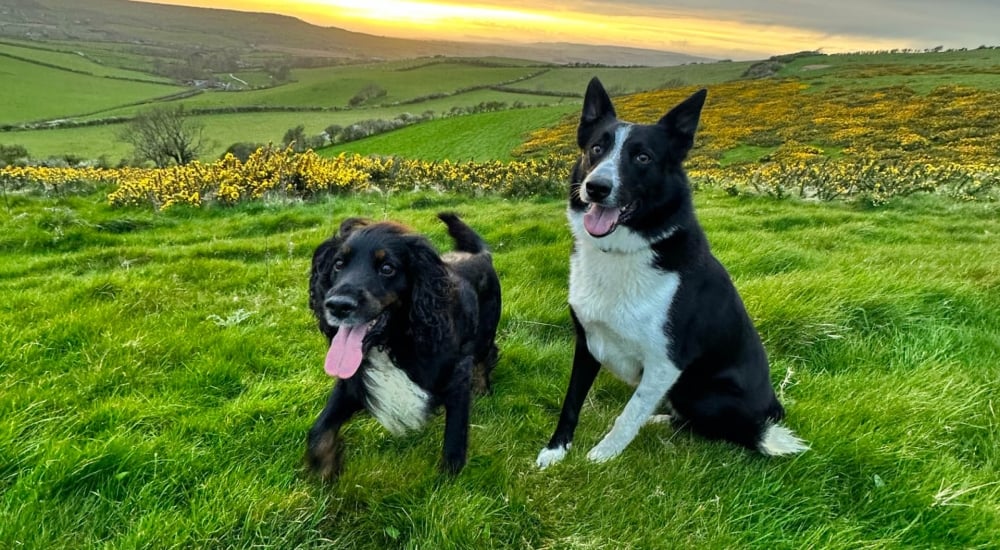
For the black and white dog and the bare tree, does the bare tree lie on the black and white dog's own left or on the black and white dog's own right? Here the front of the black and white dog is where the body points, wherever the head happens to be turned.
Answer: on the black and white dog's own right

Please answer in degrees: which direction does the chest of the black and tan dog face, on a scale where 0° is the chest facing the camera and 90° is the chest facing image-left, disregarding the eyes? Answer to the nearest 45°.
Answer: approximately 45°

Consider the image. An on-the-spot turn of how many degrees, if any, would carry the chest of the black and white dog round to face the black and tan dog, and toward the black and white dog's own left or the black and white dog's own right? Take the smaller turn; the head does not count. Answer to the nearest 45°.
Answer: approximately 45° to the black and white dog's own right

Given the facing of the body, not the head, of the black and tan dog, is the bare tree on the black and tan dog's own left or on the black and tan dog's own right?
on the black and tan dog's own right

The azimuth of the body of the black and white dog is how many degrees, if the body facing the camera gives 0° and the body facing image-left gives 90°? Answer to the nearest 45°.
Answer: approximately 45°

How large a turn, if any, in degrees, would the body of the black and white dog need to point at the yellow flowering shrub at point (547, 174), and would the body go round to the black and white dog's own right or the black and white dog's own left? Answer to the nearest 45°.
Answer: approximately 135° to the black and white dog's own right

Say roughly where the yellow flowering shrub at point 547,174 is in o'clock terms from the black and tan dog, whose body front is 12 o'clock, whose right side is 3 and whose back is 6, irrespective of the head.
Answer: The yellow flowering shrub is roughly at 5 o'clock from the black and tan dog.
